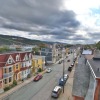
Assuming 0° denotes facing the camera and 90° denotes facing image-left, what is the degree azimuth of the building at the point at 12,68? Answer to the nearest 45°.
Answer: approximately 315°
